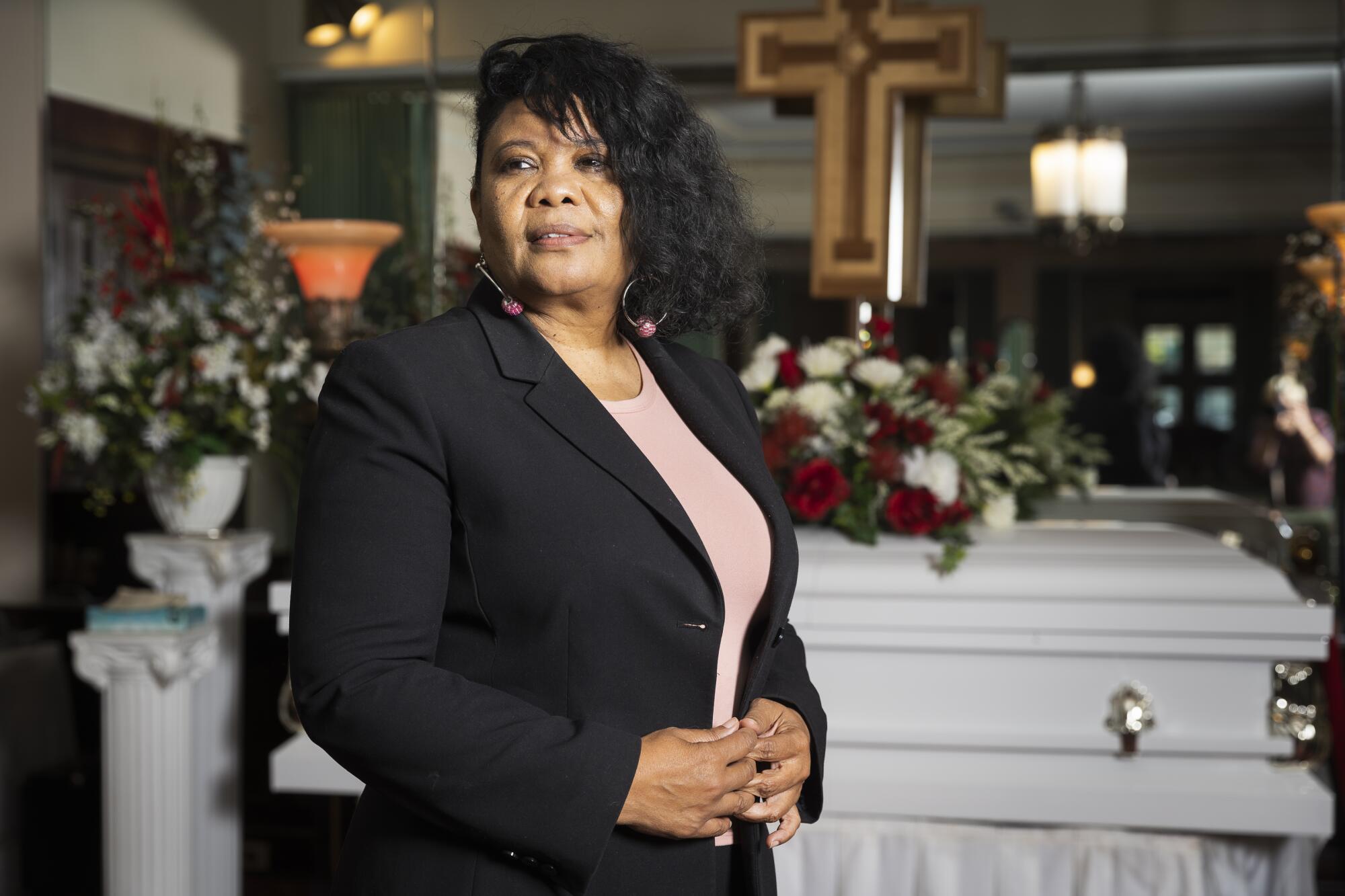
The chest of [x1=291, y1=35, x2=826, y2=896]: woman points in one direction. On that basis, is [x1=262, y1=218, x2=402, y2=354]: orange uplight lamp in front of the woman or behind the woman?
behind

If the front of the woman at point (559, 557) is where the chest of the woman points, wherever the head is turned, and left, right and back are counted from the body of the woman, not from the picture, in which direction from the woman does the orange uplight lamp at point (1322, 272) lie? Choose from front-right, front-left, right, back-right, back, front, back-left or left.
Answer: left

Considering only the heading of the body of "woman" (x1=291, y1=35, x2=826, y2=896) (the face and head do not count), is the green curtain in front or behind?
behind

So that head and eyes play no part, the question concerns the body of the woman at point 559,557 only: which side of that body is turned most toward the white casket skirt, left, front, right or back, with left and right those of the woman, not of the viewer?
left

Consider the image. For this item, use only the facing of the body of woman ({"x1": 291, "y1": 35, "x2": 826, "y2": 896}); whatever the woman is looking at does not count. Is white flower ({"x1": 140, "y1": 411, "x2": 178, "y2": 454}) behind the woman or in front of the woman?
behind

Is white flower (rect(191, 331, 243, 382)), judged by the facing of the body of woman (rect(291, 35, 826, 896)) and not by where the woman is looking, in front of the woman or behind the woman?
behind

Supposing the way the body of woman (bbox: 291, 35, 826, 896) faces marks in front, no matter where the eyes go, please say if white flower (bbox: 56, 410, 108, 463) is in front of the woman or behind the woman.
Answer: behind

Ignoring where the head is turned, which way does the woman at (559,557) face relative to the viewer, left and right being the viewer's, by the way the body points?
facing the viewer and to the right of the viewer

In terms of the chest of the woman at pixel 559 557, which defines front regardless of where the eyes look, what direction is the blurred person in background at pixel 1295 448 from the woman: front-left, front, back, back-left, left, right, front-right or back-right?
left

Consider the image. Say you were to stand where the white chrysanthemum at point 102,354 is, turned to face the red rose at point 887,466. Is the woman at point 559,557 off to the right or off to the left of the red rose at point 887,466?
right
